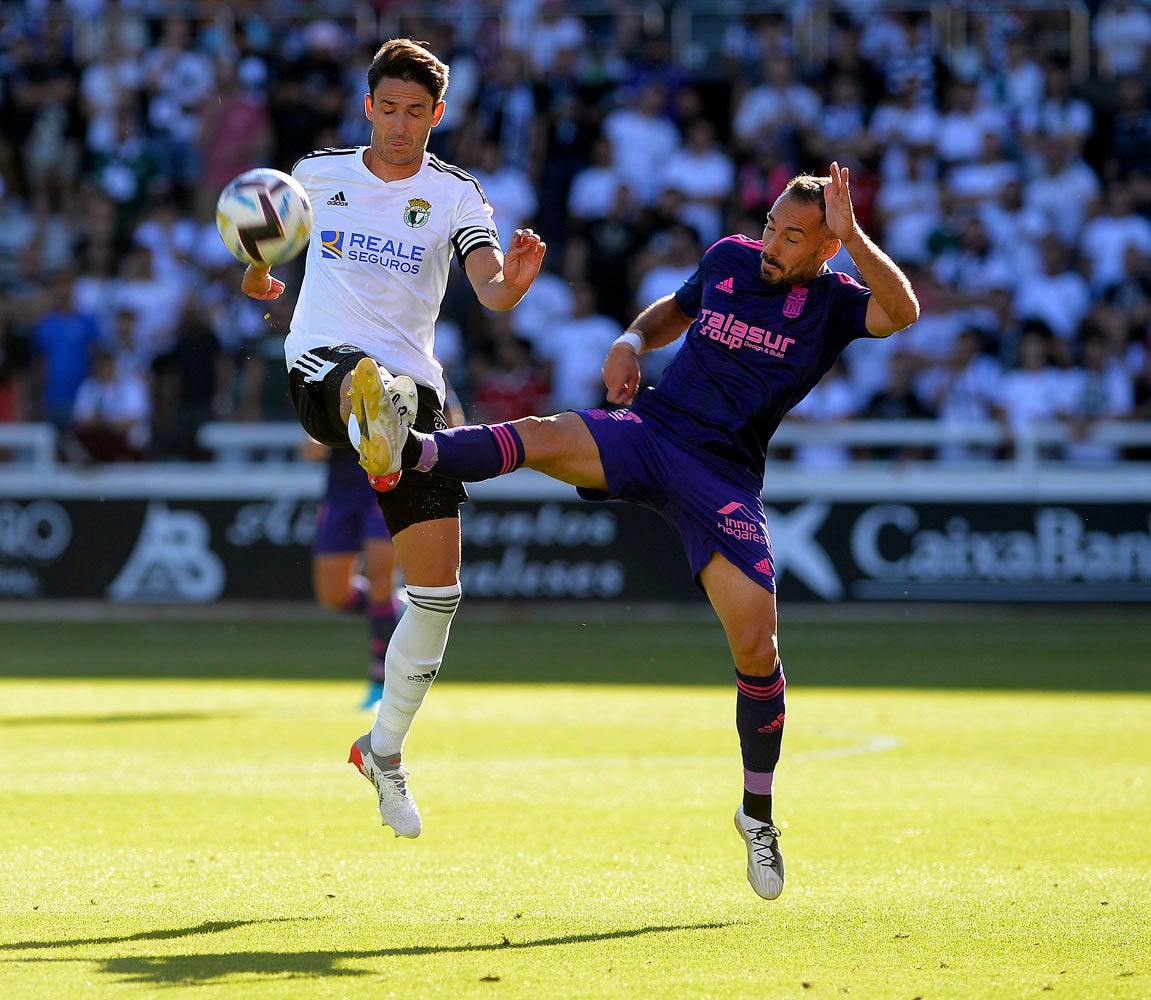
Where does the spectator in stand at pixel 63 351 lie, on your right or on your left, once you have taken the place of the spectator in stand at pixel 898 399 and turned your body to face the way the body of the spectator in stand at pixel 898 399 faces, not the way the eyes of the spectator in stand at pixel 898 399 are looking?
on your right

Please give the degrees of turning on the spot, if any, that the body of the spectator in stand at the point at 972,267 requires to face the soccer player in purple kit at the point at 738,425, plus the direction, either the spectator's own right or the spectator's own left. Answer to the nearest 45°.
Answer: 0° — they already face them

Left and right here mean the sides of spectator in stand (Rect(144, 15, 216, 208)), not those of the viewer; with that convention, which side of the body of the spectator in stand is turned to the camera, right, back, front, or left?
front

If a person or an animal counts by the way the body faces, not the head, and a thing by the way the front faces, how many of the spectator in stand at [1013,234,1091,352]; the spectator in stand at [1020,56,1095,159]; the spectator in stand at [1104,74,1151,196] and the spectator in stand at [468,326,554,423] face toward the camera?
4

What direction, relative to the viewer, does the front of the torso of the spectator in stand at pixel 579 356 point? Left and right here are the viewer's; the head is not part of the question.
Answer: facing the viewer

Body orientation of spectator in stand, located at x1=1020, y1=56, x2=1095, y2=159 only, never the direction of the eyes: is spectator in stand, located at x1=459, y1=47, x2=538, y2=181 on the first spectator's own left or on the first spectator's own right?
on the first spectator's own right

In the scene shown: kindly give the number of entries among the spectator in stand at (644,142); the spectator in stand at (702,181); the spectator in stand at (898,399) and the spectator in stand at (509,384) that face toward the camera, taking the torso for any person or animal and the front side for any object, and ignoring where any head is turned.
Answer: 4

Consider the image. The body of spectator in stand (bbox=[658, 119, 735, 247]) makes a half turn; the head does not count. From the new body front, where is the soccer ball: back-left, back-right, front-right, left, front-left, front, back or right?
back

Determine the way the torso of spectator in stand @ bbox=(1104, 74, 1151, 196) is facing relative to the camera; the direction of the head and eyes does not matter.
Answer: toward the camera

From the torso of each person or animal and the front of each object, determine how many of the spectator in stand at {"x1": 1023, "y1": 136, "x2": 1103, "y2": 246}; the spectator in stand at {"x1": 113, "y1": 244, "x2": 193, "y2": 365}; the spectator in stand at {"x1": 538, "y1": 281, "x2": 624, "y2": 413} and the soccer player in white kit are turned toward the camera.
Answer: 4

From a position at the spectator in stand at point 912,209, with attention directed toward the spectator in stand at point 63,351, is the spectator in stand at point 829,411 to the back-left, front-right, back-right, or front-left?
front-left

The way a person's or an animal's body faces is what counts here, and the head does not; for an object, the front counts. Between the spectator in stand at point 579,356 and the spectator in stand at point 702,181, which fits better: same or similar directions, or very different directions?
same or similar directions

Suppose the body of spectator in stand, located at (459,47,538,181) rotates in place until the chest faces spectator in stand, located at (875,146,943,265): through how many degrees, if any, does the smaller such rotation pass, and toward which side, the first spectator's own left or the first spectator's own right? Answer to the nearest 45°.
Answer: approximately 90° to the first spectator's own left
